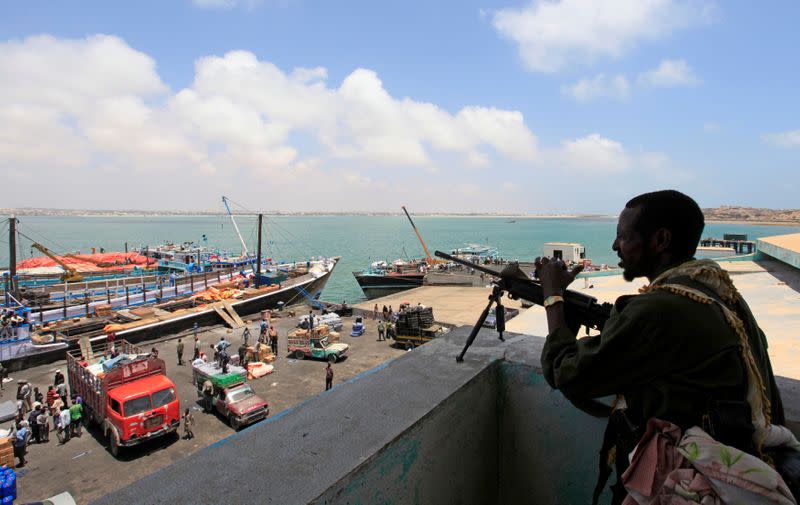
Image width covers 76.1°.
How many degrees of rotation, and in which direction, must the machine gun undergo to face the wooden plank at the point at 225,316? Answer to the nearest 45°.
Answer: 0° — it already faces it

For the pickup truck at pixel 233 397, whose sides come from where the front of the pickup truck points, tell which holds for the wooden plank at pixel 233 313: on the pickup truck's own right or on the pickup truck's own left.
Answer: on the pickup truck's own left

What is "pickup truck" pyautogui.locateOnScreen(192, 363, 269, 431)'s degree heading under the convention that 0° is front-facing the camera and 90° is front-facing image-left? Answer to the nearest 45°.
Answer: approximately 315°

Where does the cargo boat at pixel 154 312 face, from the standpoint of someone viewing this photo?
facing away from the viewer and to the right of the viewer

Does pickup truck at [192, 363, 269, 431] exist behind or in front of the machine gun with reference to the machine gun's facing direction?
in front

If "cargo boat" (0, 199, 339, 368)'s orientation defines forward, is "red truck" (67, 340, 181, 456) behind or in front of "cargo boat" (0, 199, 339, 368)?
behind

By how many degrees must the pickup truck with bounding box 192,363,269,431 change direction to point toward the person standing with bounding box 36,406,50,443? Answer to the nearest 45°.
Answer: approximately 135° to its right

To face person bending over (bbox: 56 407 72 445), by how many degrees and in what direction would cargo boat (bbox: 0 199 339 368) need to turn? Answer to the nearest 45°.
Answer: approximately 135° to its right

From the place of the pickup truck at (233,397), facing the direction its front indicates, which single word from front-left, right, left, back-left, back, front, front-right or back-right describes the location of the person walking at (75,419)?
back-right

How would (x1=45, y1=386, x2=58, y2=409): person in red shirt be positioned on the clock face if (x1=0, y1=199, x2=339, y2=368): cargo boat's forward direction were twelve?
The person in red shirt is roughly at 5 o'clock from the cargo boat.

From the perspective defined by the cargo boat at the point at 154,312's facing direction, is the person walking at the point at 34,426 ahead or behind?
behind

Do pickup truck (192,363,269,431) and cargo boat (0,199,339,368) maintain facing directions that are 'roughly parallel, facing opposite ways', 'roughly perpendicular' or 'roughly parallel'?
roughly perpendicular

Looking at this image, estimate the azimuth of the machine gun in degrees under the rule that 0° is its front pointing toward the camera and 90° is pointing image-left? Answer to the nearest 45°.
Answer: approximately 135°

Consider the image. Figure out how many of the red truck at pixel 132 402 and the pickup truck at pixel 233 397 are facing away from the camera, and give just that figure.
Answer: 0

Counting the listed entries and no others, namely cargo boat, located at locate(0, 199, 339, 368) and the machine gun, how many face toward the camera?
0

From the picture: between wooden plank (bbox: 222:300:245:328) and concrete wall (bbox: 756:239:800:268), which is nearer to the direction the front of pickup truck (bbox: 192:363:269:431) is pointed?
the concrete wall
